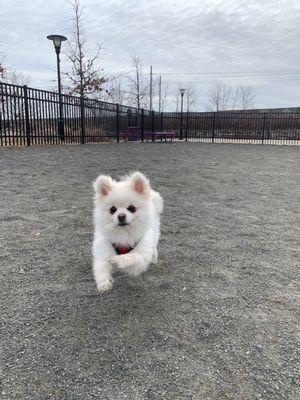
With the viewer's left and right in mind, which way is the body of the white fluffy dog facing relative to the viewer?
facing the viewer

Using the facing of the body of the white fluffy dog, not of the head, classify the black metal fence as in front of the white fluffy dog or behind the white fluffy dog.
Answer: behind
